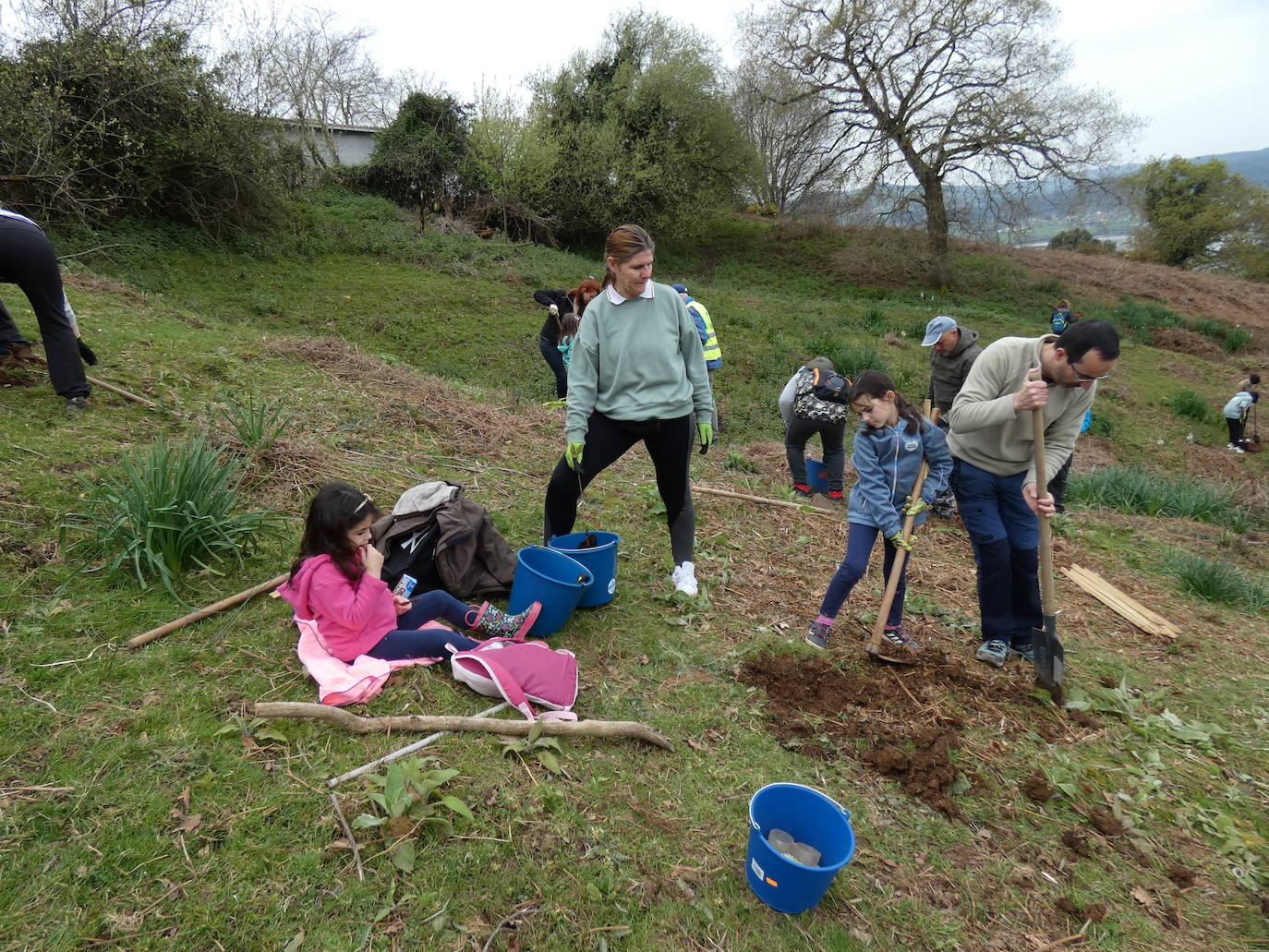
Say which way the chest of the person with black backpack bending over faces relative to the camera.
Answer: away from the camera

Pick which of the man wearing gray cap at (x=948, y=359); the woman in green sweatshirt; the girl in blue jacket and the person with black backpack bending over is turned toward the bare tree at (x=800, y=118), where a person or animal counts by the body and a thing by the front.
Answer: the person with black backpack bending over

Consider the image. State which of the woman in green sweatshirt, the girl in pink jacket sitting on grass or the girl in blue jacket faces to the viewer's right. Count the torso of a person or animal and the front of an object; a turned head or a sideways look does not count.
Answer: the girl in pink jacket sitting on grass

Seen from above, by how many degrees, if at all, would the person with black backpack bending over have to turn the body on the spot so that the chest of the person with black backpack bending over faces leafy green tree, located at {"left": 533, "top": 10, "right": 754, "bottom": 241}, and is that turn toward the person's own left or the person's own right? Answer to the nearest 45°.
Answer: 0° — they already face it

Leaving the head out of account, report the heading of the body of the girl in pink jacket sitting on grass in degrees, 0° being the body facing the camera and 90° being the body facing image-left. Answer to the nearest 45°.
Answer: approximately 270°

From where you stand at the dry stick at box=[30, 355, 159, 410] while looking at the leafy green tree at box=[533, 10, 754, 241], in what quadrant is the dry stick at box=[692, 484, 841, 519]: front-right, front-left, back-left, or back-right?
front-right

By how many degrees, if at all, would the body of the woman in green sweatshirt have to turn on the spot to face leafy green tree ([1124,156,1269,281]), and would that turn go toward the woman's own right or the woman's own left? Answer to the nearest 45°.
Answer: approximately 135° to the woman's own left

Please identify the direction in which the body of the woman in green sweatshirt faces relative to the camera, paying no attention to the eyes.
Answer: toward the camera

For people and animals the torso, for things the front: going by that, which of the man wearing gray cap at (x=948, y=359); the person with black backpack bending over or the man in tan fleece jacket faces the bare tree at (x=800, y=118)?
the person with black backpack bending over
